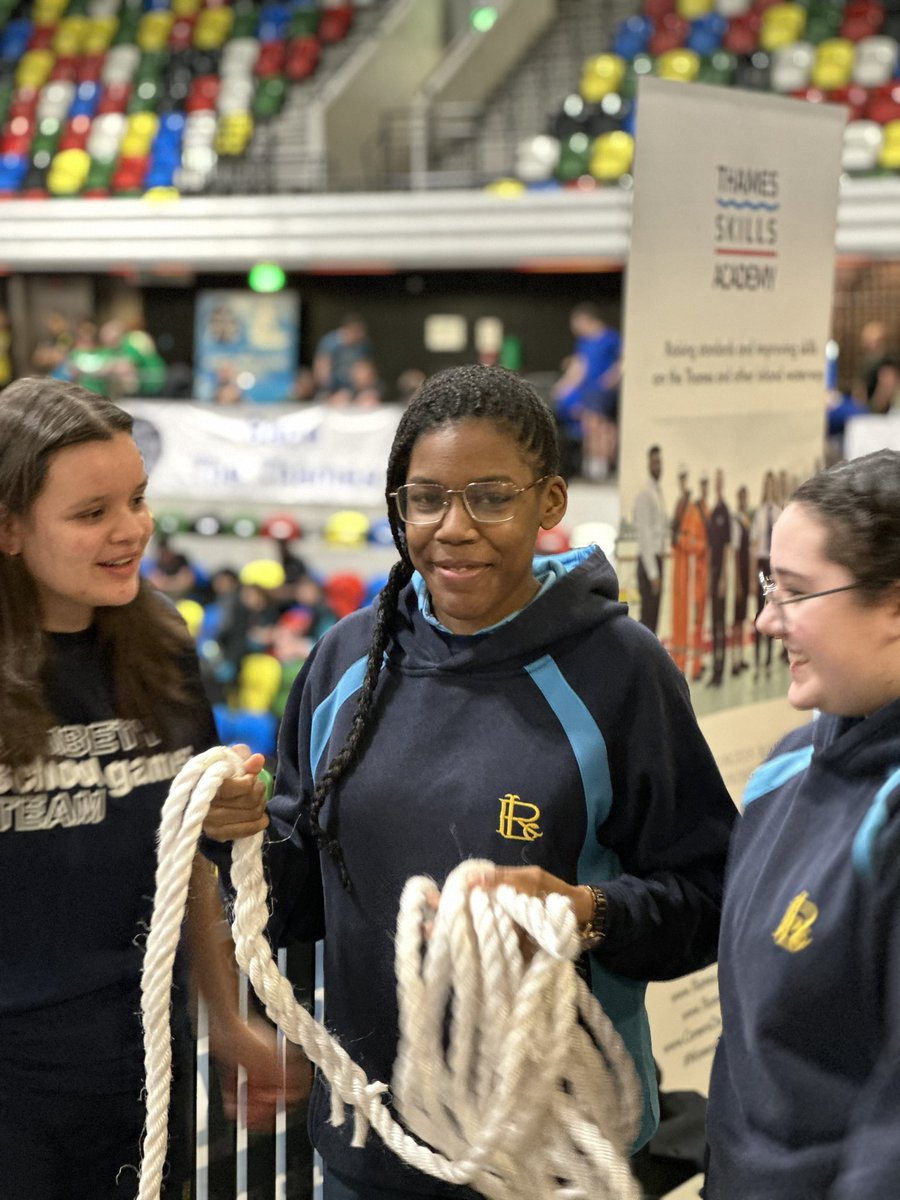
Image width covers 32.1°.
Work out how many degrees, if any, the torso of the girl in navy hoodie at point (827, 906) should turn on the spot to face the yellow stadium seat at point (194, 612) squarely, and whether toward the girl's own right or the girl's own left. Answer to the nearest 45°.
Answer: approximately 90° to the girl's own right

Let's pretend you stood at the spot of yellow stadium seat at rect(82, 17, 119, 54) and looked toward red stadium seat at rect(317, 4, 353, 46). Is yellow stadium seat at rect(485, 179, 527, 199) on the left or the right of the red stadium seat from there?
right

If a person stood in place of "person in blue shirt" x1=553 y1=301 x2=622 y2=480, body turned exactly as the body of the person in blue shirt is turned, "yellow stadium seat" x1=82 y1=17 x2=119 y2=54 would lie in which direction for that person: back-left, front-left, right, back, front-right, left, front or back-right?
right

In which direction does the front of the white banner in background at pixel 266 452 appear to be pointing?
toward the camera

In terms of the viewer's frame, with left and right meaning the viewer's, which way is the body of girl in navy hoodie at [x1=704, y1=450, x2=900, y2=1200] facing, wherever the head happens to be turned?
facing the viewer and to the left of the viewer

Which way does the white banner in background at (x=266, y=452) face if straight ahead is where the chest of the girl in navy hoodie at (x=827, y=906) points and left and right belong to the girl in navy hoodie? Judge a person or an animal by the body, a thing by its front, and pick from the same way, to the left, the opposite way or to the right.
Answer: to the left

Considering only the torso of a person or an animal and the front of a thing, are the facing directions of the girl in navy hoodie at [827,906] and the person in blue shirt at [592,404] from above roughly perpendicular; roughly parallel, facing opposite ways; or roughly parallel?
roughly parallel

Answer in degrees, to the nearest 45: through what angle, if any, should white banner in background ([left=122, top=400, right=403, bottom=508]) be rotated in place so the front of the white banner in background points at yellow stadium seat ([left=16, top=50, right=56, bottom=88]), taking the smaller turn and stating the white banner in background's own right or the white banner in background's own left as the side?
approximately 135° to the white banner in background's own right

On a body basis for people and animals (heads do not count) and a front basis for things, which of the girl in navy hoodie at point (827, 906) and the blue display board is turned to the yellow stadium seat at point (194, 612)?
the blue display board

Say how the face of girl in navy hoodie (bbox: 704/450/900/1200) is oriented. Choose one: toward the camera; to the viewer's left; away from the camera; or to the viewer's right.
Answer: to the viewer's left

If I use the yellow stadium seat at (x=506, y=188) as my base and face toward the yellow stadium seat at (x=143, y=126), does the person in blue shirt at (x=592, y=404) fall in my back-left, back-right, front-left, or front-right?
back-left

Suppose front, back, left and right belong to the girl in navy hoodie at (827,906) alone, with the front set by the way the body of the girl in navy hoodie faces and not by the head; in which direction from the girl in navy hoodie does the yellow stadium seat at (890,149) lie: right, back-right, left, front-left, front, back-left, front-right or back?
back-right

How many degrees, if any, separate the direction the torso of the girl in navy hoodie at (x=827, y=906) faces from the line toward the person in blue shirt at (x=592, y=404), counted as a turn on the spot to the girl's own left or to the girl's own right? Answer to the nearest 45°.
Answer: approximately 135° to the girl's own right

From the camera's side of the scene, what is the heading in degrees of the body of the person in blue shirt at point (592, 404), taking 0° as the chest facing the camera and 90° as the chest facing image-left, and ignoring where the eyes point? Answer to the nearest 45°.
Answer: approximately 45°

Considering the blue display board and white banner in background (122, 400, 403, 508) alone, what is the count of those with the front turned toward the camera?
2

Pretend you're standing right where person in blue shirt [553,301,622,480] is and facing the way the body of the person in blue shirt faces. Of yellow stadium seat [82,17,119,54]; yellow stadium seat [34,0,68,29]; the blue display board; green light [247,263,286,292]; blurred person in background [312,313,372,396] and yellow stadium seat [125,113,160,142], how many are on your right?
6
